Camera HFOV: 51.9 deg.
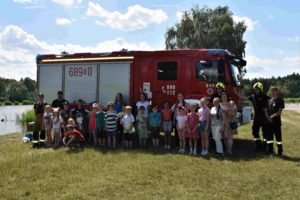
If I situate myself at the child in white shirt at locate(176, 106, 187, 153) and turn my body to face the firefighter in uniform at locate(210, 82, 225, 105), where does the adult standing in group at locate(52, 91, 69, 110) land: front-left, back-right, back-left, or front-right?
back-left

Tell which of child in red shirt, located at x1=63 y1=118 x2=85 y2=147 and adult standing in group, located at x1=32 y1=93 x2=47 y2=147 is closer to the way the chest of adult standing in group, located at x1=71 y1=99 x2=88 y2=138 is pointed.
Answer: the child in red shirt

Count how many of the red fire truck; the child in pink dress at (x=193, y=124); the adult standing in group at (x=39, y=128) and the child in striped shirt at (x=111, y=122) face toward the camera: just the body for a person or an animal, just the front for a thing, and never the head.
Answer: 3

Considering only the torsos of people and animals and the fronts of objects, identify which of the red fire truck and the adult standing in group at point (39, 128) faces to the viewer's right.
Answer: the red fire truck

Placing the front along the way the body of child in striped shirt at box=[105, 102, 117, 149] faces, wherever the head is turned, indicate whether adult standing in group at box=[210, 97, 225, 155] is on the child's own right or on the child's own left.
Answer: on the child's own left

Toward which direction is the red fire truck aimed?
to the viewer's right
